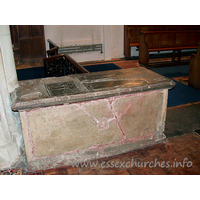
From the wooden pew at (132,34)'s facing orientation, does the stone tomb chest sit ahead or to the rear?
ahead

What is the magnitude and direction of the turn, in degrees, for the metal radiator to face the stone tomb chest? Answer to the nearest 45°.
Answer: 0° — it already faces it

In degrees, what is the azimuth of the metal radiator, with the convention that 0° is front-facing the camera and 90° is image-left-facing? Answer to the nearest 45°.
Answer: approximately 0°

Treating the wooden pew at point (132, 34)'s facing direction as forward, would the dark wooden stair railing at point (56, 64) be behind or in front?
in front

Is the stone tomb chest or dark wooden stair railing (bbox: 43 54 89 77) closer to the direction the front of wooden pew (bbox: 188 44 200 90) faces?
the dark wooden stair railing

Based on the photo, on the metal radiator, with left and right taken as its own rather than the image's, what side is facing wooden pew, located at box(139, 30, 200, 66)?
left

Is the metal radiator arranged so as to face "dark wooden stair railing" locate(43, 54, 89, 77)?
yes
